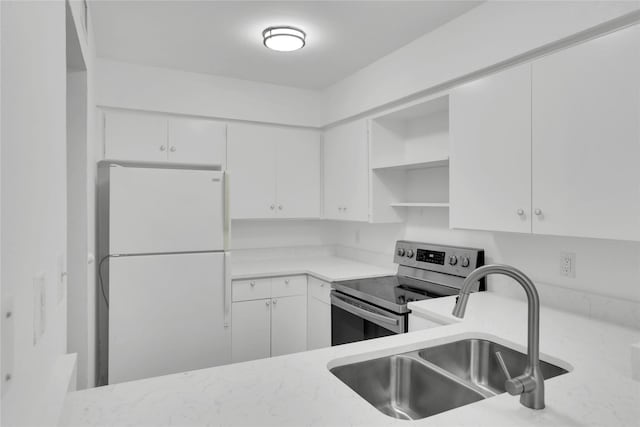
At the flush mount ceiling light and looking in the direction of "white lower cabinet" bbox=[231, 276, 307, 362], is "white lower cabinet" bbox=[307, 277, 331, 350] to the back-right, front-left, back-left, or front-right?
front-right

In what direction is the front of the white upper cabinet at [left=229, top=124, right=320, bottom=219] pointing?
toward the camera

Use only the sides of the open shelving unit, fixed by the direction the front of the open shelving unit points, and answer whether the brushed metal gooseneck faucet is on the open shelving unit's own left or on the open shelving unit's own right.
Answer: on the open shelving unit's own left

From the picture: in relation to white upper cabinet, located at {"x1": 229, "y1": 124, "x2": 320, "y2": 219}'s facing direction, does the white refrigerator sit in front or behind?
in front

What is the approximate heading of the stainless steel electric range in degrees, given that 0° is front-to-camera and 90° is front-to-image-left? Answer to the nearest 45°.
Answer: approximately 45°

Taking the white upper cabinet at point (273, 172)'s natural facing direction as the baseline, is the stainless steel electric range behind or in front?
in front

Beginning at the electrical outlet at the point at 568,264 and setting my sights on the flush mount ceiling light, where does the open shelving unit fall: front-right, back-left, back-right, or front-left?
front-right

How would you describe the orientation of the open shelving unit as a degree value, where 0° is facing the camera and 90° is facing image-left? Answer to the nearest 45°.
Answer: approximately 45°

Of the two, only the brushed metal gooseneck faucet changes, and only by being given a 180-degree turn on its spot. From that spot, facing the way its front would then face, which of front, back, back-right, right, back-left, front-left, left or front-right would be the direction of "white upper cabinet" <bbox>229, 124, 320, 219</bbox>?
back

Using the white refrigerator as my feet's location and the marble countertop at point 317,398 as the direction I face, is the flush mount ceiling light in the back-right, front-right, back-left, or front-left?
front-left

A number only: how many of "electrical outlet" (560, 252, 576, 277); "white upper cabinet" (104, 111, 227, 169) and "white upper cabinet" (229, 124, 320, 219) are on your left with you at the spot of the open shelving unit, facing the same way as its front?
1

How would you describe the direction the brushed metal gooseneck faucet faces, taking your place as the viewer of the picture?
facing away from the viewer and to the left of the viewer

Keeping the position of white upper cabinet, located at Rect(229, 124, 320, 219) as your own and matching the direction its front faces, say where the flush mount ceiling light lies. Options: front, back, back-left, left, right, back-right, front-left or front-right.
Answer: front

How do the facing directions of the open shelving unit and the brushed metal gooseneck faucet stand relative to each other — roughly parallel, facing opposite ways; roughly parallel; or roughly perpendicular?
roughly perpendicular

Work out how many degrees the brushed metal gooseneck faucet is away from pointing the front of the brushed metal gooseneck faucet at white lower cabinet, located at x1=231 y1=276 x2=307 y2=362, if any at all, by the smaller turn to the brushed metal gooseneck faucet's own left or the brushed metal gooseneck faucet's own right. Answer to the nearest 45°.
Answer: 0° — it already faces it
